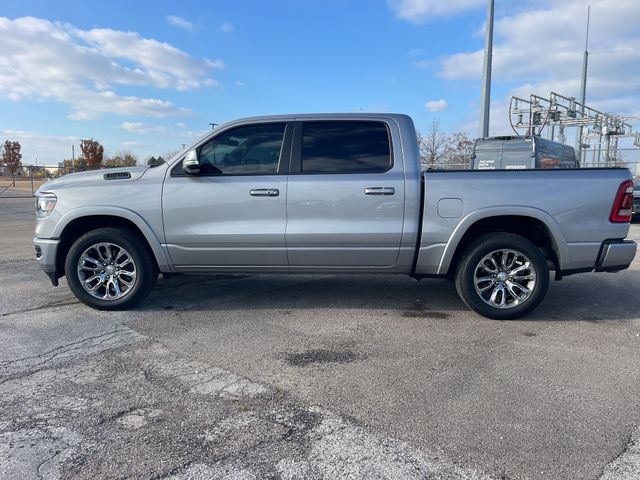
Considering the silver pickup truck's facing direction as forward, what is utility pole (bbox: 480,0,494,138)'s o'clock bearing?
The utility pole is roughly at 4 o'clock from the silver pickup truck.

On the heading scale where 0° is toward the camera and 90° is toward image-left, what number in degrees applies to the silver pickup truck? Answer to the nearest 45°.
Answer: approximately 90°
